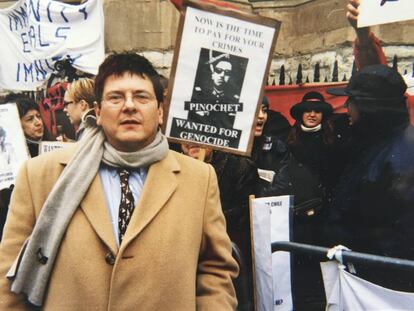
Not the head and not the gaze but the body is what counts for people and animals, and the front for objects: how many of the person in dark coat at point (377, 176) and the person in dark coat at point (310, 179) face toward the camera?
1

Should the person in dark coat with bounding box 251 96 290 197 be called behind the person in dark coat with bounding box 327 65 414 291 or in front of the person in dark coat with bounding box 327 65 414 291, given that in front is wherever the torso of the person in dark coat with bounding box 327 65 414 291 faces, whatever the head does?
in front

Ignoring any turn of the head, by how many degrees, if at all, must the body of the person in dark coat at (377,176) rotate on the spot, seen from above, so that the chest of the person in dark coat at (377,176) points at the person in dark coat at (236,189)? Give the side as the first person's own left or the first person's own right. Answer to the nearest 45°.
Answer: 0° — they already face them

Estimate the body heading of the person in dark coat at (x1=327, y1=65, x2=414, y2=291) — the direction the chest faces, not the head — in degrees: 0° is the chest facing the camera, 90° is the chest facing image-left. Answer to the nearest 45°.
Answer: approximately 90°

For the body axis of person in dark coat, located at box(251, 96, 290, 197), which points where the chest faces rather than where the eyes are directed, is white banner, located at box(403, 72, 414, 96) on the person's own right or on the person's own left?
on the person's own left

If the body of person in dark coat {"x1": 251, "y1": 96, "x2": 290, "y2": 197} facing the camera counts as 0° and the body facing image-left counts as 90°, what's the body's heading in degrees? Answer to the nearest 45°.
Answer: approximately 45°

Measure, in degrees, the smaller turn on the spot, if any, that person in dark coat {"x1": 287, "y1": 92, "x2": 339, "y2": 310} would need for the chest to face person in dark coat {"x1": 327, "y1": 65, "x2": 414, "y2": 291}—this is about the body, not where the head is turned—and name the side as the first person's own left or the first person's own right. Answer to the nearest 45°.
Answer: approximately 45° to the first person's own left

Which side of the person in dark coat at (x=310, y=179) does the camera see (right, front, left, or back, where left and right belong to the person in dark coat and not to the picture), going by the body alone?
front
